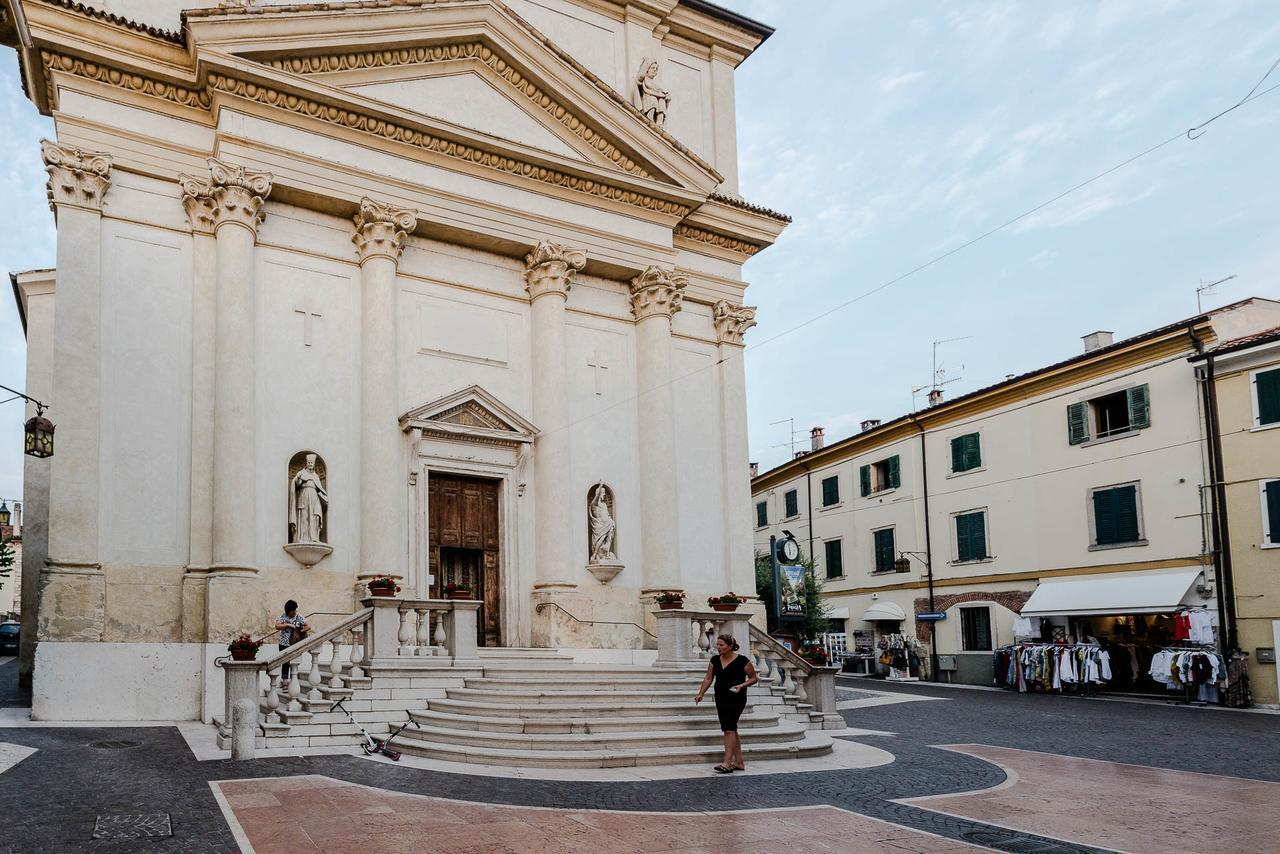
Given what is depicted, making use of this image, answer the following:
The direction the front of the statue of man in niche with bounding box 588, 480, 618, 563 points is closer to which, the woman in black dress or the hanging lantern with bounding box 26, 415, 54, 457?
the woman in black dress

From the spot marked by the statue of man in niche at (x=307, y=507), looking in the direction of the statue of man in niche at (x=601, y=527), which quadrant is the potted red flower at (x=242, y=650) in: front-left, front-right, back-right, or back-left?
back-right

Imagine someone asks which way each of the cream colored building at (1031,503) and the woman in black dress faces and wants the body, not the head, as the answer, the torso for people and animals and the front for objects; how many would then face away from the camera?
0

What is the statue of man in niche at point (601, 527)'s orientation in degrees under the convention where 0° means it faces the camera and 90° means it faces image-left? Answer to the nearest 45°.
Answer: approximately 315°

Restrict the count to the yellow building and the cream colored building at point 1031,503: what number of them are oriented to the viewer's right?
0

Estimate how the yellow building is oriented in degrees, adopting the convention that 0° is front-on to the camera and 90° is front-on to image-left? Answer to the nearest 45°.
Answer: approximately 45°

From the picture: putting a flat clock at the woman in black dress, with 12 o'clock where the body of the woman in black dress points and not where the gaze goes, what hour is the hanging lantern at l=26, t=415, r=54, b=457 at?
The hanging lantern is roughly at 2 o'clock from the woman in black dress.

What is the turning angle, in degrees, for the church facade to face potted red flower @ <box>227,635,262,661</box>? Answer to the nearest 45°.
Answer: approximately 45° to its right

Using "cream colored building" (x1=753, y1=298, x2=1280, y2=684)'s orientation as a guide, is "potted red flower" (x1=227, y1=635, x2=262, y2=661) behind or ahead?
ahead

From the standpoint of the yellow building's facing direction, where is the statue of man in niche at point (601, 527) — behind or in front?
in front

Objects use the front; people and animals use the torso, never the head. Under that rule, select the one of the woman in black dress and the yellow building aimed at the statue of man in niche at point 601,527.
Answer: the yellow building

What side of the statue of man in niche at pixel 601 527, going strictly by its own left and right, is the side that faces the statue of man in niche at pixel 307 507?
right

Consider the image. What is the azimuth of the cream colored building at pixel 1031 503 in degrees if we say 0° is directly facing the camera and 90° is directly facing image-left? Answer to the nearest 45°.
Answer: approximately 45°
